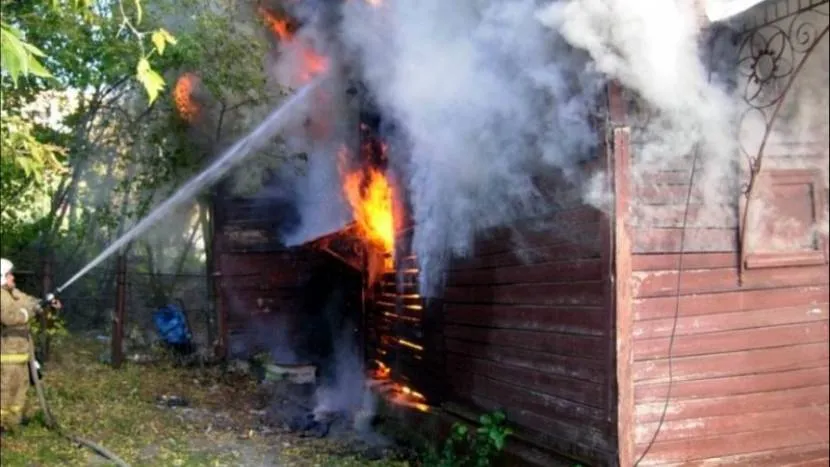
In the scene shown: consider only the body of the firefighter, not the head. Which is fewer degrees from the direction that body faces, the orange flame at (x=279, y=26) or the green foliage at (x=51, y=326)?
the orange flame

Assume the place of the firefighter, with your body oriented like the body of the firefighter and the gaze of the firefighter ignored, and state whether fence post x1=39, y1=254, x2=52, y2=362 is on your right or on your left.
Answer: on your left

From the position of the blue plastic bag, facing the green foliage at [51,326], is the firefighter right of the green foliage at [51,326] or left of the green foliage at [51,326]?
left

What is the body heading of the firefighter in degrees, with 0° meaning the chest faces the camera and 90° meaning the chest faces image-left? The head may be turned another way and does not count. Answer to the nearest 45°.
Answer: approximately 270°

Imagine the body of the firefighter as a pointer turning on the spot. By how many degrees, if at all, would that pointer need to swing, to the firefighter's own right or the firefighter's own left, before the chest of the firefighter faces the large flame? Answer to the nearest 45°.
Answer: approximately 45° to the firefighter's own left

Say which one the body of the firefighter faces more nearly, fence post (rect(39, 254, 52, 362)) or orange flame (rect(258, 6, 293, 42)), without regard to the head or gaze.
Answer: the orange flame
